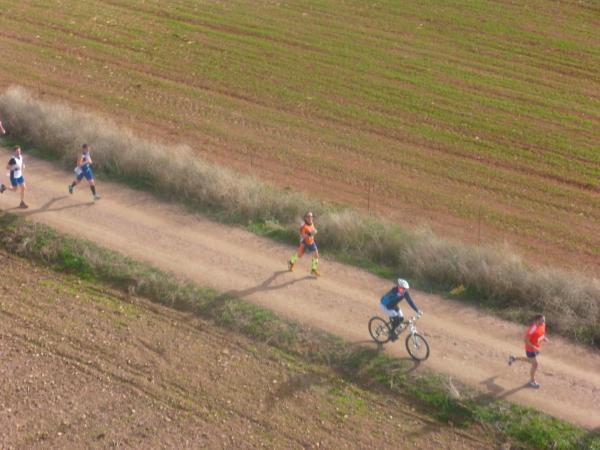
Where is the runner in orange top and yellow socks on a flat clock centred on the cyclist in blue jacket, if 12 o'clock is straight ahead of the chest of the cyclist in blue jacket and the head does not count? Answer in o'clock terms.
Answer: The runner in orange top and yellow socks is roughly at 6 o'clock from the cyclist in blue jacket.

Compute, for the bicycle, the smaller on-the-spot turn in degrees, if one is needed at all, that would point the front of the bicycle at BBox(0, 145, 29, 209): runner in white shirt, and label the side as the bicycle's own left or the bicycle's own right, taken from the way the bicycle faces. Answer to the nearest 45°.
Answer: approximately 135° to the bicycle's own right

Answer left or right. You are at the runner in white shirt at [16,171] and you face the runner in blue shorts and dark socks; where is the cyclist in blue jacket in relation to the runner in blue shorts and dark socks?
right
